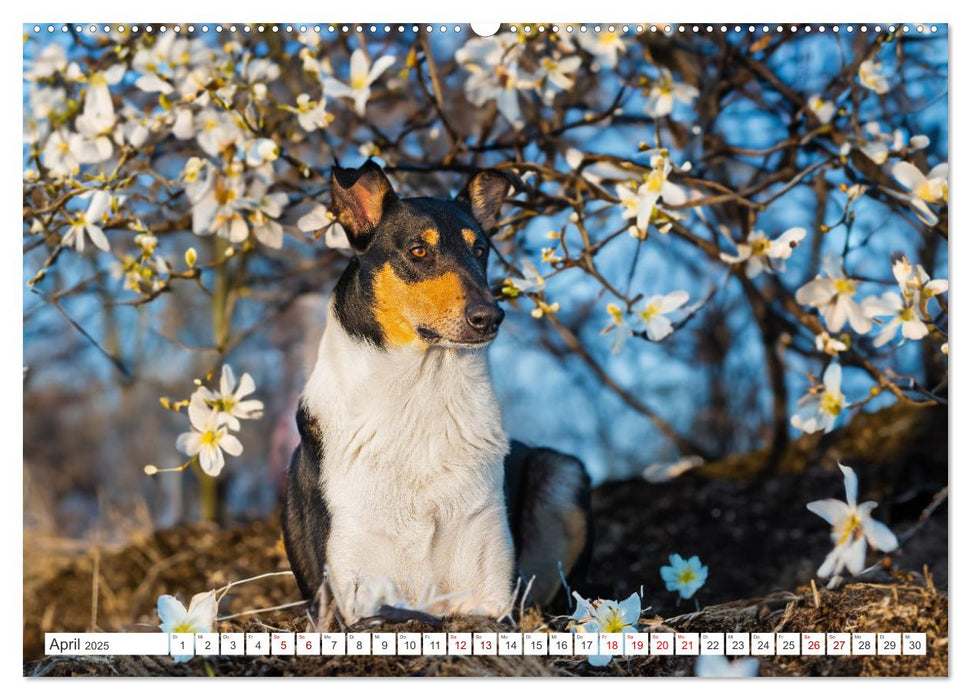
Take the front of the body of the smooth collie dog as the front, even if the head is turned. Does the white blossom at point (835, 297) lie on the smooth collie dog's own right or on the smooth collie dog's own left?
on the smooth collie dog's own left

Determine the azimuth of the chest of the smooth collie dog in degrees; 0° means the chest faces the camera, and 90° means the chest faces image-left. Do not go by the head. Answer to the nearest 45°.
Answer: approximately 0°
